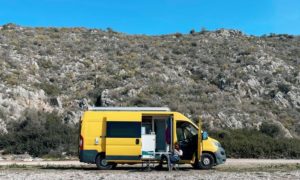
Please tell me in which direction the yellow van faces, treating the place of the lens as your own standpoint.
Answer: facing to the right of the viewer

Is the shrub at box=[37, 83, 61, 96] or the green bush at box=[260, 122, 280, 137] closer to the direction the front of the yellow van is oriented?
the green bush

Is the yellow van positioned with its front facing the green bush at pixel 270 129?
no

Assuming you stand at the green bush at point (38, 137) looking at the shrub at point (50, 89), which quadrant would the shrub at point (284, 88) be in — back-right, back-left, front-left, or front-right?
front-right

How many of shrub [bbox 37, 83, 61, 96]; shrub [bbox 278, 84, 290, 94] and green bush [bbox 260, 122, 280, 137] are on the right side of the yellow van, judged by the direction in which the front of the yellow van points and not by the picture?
0

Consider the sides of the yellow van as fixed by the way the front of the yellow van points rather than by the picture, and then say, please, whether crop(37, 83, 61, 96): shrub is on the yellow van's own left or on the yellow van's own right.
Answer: on the yellow van's own left

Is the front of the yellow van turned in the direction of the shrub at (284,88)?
no
